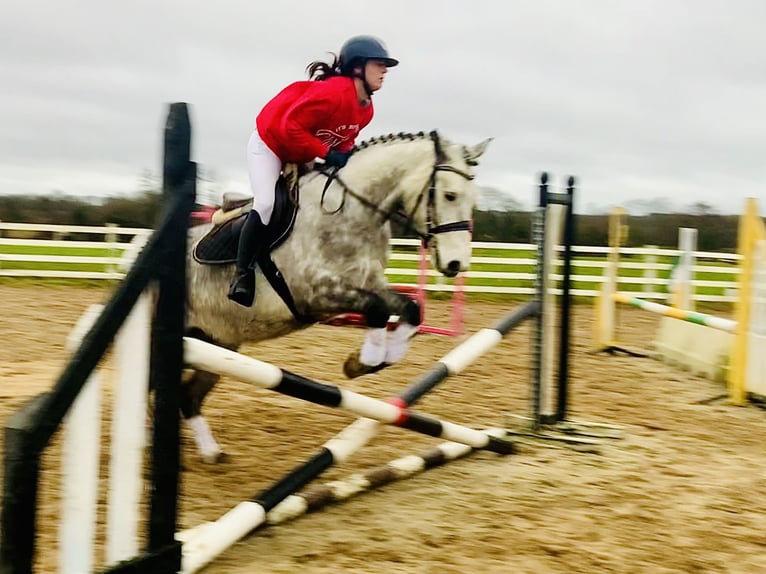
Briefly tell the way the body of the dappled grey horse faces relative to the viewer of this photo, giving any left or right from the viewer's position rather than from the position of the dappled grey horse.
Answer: facing the viewer and to the right of the viewer

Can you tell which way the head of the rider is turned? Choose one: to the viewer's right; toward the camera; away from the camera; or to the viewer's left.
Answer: to the viewer's right

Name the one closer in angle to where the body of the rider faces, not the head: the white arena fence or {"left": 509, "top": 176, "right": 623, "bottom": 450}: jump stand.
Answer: the jump stand

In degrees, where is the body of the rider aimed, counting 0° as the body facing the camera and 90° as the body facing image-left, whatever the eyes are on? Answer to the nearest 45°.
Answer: approximately 315°

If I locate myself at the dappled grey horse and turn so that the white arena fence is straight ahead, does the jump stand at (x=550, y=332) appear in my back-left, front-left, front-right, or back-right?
front-right

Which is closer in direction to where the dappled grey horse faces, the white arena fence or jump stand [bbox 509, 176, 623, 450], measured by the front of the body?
the jump stand

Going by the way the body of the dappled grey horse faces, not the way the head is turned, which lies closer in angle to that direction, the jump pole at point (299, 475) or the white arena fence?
the jump pole

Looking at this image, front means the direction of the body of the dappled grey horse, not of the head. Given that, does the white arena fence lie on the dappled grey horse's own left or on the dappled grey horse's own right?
on the dappled grey horse's own left

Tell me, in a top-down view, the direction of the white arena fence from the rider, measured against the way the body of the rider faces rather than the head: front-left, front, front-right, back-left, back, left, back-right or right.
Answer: back-left
